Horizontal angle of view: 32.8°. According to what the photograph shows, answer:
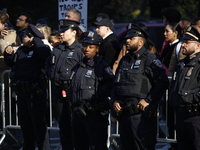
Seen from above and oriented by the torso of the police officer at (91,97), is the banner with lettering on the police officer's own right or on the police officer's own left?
on the police officer's own right

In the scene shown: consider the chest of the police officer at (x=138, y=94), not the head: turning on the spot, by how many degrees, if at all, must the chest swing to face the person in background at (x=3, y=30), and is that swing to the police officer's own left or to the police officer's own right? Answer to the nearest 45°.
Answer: approximately 90° to the police officer's own right
